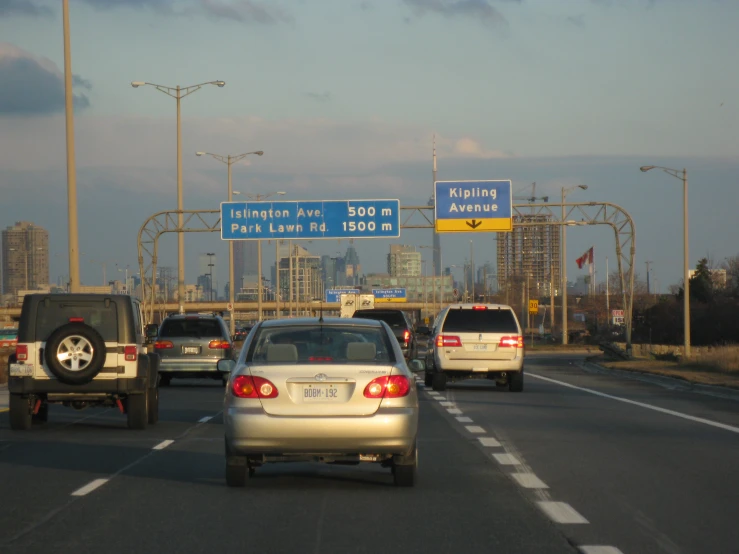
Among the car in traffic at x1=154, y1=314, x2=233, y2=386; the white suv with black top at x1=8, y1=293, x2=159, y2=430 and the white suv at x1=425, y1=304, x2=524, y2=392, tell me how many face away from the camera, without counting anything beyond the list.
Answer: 3

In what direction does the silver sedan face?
away from the camera

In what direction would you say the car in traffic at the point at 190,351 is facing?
away from the camera

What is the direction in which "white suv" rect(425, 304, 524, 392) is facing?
away from the camera

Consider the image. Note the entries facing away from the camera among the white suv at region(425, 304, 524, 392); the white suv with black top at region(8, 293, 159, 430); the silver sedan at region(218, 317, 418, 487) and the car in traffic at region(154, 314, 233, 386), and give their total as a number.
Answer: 4

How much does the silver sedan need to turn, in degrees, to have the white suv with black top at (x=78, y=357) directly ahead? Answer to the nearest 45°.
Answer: approximately 45° to its left

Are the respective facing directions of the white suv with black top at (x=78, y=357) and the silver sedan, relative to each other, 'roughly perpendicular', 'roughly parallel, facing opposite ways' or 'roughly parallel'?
roughly parallel

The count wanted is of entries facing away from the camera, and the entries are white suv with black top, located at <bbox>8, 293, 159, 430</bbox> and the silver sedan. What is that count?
2

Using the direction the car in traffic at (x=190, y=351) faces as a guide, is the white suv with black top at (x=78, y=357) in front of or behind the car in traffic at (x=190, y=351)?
behind

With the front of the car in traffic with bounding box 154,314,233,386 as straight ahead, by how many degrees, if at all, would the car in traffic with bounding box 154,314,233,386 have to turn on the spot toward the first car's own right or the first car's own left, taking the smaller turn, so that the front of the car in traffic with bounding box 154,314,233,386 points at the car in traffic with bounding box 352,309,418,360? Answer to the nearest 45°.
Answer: approximately 45° to the first car's own right

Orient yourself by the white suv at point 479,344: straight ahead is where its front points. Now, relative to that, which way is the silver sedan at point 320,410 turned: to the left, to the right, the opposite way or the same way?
the same way

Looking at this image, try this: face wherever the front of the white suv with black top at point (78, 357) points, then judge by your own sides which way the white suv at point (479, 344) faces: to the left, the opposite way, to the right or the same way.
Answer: the same way

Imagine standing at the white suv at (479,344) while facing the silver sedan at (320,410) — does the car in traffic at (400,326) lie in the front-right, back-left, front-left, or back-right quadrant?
back-right

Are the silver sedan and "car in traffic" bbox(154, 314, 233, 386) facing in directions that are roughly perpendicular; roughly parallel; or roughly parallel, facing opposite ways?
roughly parallel

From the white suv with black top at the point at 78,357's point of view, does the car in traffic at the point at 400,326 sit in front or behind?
in front

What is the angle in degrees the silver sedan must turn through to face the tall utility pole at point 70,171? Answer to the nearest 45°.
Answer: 0° — it already faces it

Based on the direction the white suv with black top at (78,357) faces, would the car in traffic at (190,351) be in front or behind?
in front

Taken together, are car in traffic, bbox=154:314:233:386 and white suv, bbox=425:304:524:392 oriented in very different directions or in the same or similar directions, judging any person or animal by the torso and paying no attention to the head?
same or similar directions

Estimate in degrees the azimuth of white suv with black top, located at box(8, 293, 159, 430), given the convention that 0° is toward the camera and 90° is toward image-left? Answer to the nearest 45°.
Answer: approximately 180°
